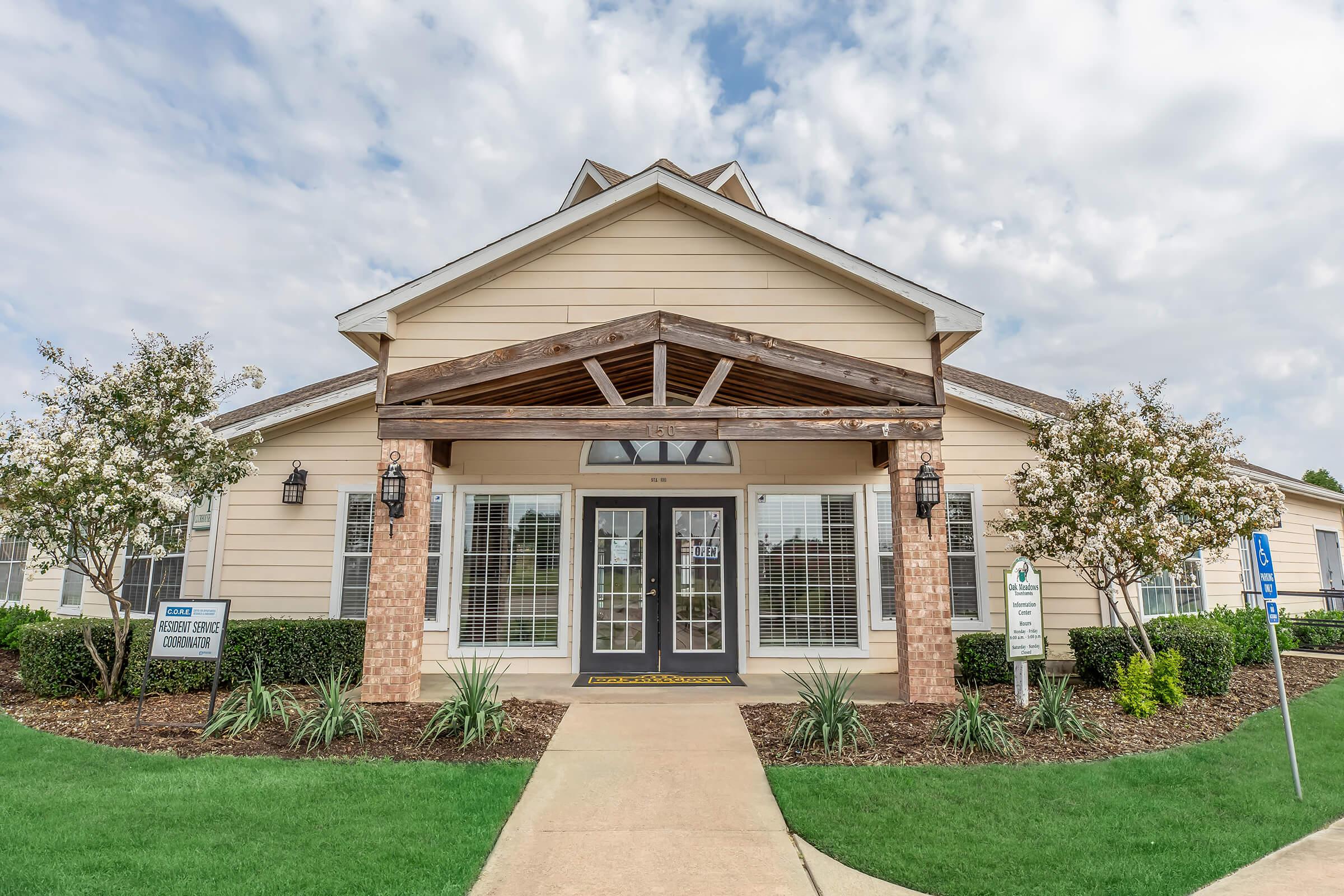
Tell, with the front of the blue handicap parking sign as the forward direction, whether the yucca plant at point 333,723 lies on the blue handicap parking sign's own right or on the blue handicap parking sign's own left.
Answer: on the blue handicap parking sign's own right

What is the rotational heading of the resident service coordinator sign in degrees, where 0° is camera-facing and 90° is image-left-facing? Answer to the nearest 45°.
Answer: approximately 0°

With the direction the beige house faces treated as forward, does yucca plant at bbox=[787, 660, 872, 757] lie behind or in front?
in front

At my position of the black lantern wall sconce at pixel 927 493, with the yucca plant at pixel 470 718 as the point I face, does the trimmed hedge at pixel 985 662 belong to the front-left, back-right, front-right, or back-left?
back-right

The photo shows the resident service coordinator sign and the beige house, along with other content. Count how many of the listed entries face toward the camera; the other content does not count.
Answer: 2

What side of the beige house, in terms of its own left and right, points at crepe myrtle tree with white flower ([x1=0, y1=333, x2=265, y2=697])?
right

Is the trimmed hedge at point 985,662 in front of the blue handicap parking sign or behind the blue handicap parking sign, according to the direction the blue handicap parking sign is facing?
behind

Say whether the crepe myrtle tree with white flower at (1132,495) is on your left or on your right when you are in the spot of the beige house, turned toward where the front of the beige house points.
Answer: on your left

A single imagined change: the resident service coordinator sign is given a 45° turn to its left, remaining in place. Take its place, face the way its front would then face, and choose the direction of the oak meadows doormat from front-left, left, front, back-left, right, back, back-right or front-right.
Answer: front-left
